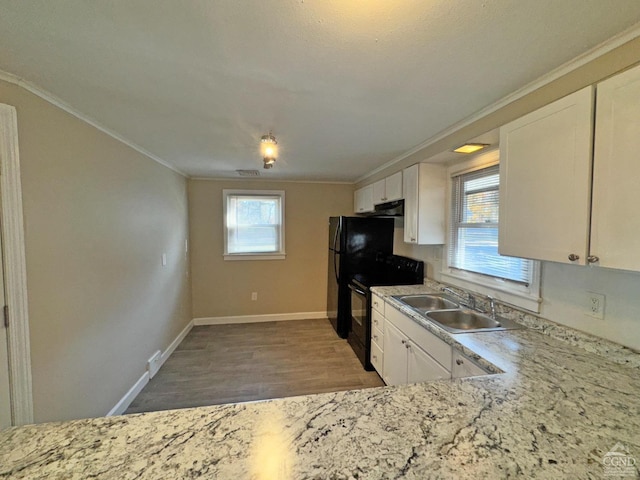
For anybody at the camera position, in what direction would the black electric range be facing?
facing to the left of the viewer

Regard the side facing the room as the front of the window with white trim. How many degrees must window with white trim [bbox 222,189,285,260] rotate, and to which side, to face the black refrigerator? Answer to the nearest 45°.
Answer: approximately 45° to its left

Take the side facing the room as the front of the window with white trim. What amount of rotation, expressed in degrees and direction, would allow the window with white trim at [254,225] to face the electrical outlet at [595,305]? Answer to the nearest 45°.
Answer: approximately 45° to its left

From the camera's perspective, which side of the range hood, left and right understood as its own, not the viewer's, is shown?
left

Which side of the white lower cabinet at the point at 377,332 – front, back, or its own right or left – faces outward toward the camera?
left

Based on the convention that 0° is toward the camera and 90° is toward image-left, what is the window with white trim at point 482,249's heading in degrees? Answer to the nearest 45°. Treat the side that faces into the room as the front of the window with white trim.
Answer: approximately 45°

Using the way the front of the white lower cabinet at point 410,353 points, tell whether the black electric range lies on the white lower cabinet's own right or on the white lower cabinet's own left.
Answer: on the white lower cabinet's own right
